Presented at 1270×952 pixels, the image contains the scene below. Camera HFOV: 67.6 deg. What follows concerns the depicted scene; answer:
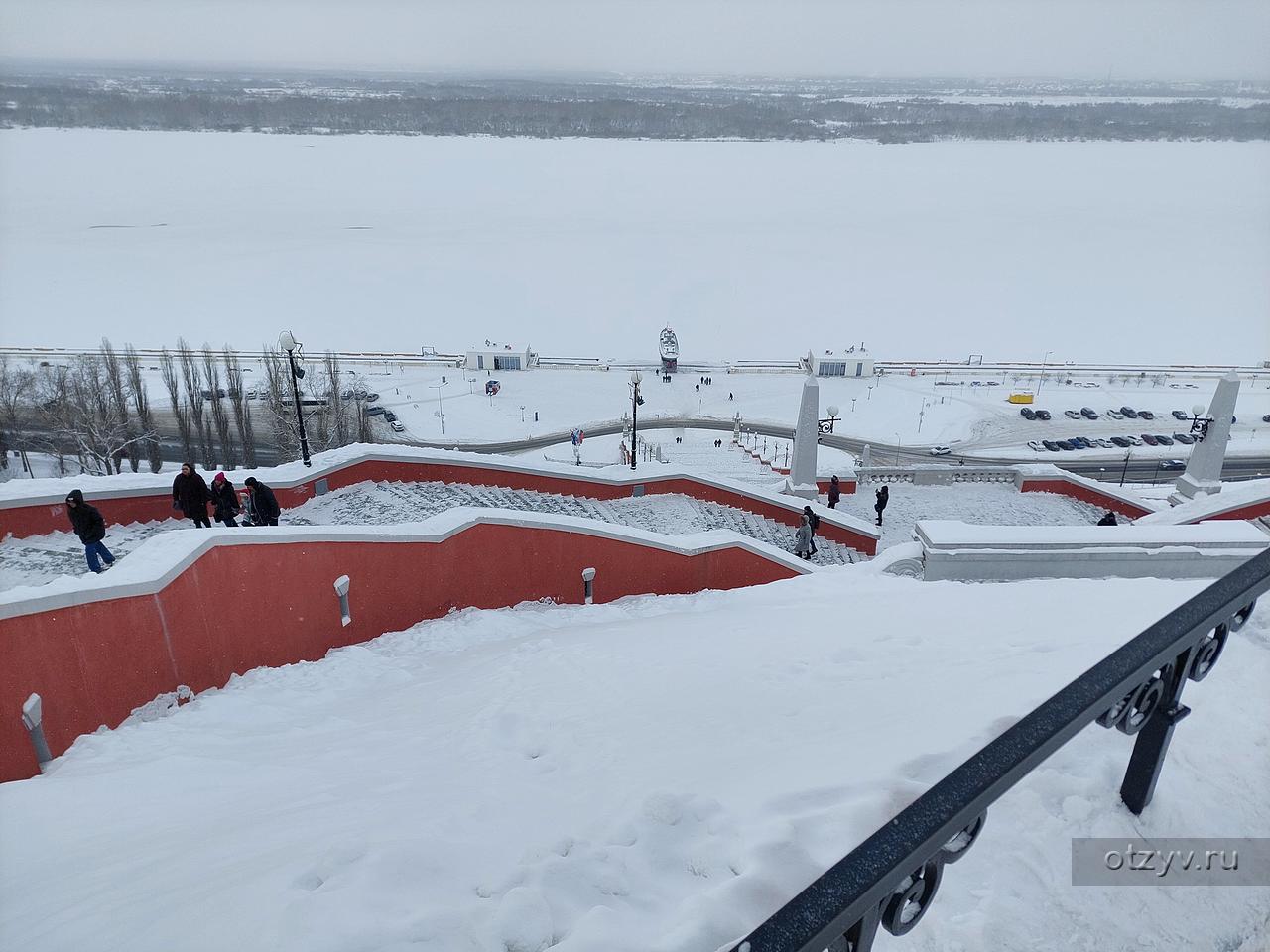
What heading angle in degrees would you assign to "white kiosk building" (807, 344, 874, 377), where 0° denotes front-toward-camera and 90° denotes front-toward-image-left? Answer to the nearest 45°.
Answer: approximately 0°

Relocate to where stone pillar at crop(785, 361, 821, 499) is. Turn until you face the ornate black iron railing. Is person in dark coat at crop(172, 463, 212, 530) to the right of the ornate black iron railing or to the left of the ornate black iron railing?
right

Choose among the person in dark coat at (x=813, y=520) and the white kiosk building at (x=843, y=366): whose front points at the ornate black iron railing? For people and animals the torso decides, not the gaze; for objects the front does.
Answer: the white kiosk building
